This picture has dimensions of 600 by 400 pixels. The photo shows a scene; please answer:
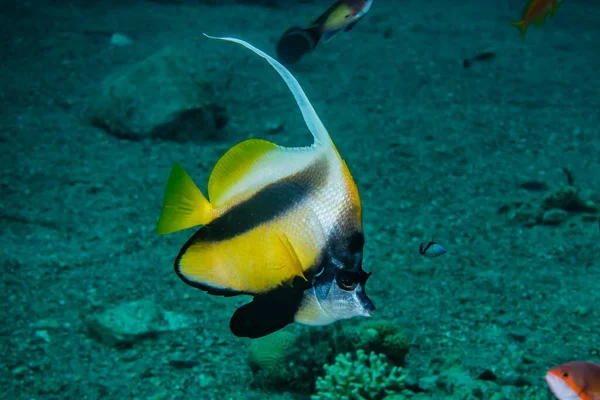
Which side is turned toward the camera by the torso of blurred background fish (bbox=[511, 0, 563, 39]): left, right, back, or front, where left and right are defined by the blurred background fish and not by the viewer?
right

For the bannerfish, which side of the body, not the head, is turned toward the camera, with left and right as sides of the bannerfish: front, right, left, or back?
right

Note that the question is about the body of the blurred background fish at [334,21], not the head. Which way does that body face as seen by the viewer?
to the viewer's right

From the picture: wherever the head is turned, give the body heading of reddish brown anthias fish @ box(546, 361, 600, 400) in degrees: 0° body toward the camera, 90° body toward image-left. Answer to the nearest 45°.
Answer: approximately 90°
